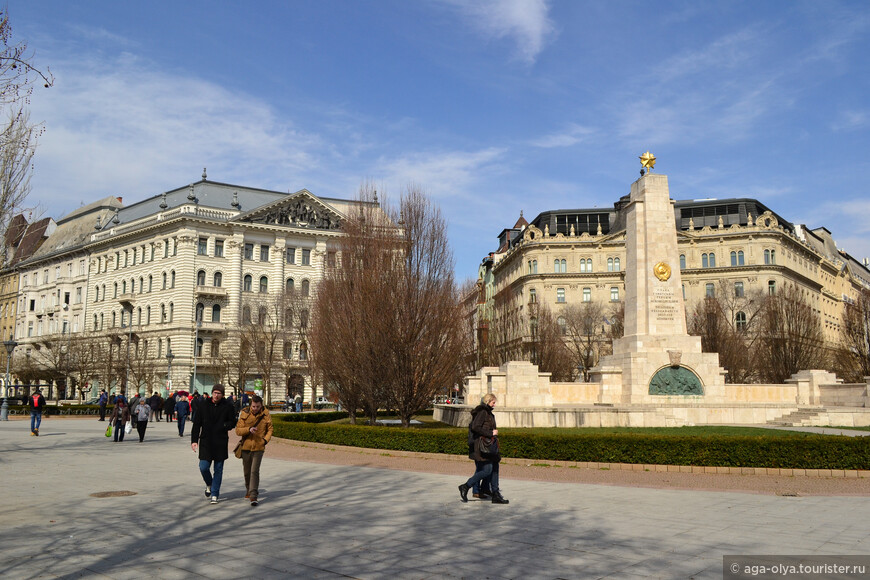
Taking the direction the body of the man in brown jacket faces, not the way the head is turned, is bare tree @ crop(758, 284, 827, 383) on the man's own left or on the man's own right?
on the man's own left

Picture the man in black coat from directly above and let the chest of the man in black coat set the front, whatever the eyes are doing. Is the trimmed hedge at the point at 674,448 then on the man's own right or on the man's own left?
on the man's own left

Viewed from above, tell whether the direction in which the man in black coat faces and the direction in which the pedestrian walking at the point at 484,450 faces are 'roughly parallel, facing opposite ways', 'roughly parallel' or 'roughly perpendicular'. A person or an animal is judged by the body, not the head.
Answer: roughly perpendicular

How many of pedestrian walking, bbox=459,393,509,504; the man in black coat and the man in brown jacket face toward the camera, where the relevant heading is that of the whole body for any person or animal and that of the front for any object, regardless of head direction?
2

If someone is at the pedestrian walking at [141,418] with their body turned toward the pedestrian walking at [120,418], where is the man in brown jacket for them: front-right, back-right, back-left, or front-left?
back-left

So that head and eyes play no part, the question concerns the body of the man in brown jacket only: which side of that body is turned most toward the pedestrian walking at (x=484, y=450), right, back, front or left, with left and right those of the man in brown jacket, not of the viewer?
left
